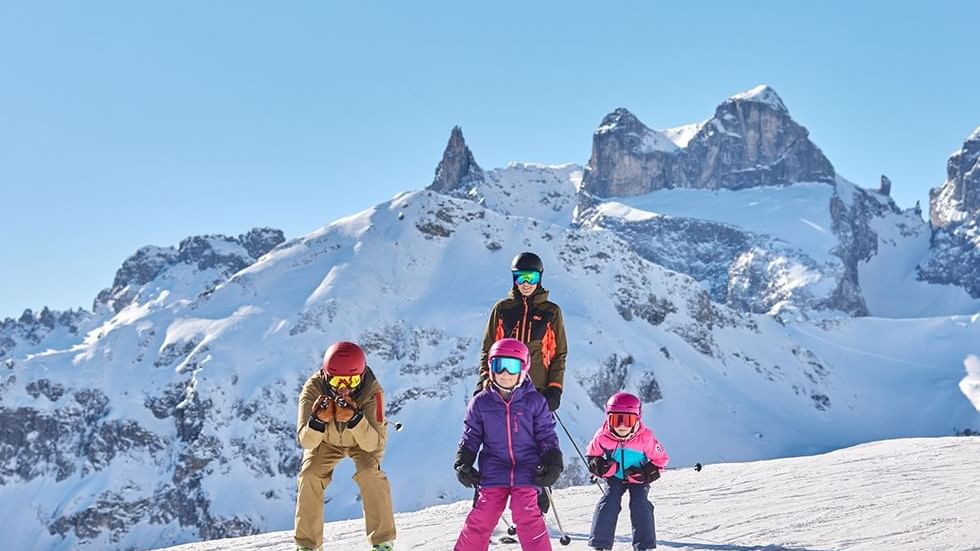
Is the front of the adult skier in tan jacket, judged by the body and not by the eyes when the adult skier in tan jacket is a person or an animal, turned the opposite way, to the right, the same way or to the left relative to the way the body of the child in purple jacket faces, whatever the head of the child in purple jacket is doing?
the same way

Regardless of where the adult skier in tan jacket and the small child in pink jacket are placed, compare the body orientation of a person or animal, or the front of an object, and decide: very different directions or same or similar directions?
same or similar directions

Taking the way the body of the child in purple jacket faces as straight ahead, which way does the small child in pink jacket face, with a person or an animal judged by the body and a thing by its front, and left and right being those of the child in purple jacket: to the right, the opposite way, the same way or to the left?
the same way

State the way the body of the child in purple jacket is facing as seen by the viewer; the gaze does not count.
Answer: toward the camera

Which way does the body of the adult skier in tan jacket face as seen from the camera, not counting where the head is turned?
toward the camera

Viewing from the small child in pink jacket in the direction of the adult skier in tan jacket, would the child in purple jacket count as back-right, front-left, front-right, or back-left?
front-left

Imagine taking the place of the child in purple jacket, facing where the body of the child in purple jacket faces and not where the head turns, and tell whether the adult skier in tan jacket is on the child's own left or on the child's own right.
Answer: on the child's own right

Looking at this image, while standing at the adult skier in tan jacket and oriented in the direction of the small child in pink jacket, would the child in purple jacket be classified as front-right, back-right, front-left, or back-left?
front-right

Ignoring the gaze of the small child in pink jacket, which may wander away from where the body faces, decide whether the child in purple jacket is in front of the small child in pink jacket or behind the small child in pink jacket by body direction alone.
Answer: in front

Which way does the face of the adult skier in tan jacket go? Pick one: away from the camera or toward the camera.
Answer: toward the camera

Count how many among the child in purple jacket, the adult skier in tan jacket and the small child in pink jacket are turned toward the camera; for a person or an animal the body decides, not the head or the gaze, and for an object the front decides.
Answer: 3

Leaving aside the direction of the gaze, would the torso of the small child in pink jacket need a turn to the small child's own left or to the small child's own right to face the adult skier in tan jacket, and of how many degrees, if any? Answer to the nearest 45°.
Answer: approximately 45° to the small child's own right

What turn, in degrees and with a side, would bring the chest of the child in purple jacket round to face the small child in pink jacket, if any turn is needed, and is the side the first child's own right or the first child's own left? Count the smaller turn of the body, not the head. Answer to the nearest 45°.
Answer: approximately 135° to the first child's own left
